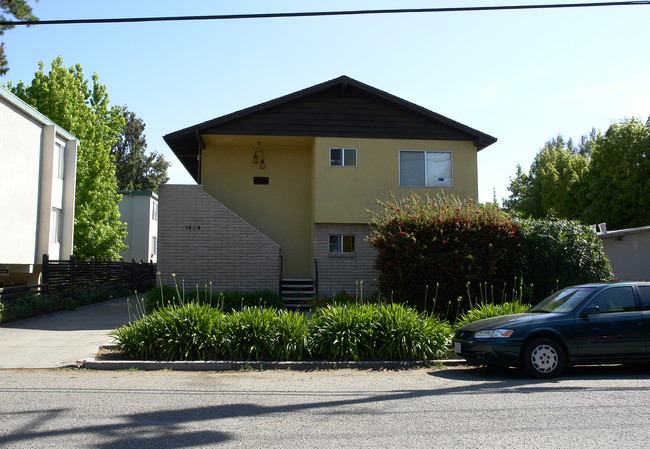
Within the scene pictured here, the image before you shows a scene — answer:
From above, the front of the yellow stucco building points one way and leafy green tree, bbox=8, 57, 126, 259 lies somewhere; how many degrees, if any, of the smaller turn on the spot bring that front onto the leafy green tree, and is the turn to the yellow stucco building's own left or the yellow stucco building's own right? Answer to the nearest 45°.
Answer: approximately 135° to the yellow stucco building's own right

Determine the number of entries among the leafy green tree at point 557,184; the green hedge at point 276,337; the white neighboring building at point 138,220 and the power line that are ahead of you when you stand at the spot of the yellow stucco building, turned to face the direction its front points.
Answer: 2

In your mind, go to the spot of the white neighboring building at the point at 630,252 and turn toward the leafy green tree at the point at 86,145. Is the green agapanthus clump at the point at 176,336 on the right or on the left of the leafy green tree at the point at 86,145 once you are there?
left

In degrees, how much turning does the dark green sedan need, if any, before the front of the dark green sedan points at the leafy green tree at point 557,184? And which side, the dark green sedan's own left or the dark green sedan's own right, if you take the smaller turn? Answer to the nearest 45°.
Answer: approximately 135° to the dark green sedan's own right

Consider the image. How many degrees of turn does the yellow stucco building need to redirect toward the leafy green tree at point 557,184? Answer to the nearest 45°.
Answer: approximately 135° to its left

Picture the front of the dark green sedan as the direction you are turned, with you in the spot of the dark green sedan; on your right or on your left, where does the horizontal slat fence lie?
on your right

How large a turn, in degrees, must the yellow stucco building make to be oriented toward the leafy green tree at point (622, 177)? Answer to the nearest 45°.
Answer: approximately 135° to its left

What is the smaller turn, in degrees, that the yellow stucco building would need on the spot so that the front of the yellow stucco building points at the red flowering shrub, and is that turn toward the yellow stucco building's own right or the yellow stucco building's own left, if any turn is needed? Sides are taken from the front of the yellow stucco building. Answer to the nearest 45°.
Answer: approximately 45° to the yellow stucco building's own left

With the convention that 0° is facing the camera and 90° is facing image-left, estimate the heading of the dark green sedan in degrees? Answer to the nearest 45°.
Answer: approximately 45°

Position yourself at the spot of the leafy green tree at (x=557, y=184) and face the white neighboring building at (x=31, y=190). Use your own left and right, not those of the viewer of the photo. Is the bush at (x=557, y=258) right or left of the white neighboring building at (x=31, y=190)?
left

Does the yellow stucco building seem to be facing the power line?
yes

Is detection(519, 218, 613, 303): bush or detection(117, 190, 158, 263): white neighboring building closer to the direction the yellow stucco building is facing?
the bush

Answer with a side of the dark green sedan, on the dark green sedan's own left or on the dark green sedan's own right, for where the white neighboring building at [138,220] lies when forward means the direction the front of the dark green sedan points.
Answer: on the dark green sedan's own right

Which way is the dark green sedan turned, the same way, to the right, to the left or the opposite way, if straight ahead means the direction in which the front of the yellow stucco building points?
to the right
